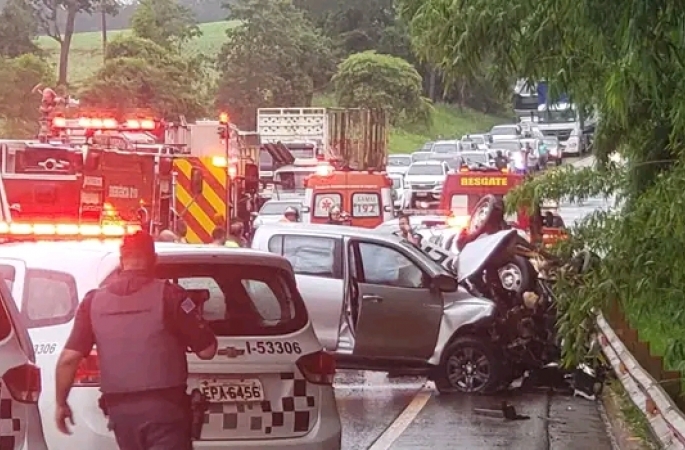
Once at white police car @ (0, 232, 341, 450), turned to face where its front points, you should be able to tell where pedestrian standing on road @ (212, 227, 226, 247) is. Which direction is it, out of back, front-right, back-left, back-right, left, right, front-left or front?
front-right

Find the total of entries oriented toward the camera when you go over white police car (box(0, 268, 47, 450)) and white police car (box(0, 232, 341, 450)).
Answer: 0

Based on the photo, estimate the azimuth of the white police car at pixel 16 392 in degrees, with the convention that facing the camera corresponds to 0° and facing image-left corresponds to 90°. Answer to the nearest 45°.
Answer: approximately 135°

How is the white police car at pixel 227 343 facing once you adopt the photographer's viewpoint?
facing away from the viewer and to the left of the viewer

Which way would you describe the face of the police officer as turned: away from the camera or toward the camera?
away from the camera

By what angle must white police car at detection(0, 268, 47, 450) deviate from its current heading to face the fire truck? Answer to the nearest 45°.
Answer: approximately 45° to its right
